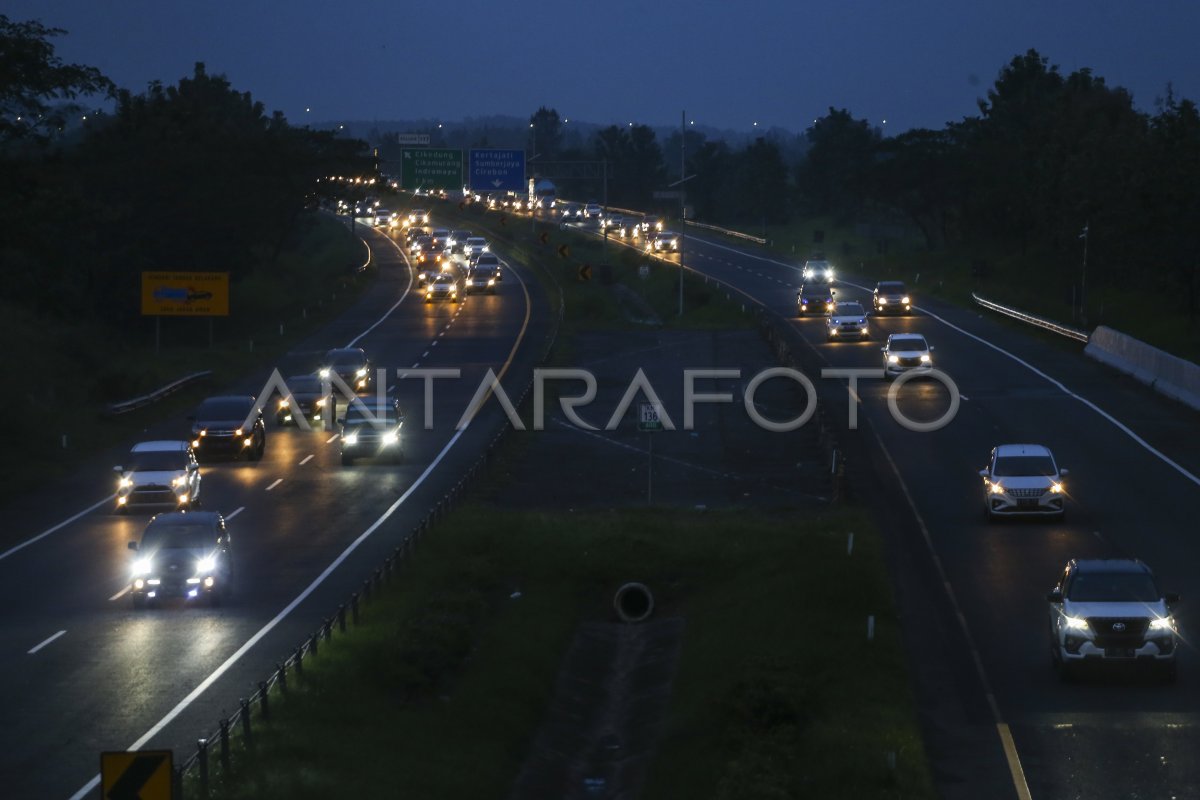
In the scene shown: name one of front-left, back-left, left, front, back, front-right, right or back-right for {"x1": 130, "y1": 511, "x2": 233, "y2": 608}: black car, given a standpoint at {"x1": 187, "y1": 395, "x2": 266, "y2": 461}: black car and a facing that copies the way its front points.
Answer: front

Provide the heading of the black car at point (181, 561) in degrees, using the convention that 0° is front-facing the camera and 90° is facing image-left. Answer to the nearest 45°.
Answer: approximately 0°

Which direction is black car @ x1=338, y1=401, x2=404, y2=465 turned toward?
toward the camera

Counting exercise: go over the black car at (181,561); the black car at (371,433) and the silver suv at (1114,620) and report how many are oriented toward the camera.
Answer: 3

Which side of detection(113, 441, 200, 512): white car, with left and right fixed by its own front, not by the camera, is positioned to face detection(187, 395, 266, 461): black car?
back

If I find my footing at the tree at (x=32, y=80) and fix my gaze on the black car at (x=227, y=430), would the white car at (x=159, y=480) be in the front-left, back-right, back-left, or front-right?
front-right

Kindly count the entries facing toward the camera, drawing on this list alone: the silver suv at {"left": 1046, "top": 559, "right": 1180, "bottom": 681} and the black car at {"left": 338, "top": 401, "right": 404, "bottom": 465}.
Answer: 2

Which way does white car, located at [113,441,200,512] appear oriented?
toward the camera

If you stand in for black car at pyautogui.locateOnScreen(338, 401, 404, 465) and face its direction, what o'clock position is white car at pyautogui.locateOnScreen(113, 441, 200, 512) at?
The white car is roughly at 1 o'clock from the black car.

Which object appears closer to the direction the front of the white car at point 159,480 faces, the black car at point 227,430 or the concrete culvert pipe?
the concrete culvert pipe

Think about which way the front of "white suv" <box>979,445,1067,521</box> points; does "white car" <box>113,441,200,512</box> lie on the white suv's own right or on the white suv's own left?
on the white suv's own right

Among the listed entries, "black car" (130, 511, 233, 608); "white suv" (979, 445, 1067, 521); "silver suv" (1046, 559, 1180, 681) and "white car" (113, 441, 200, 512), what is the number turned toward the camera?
4

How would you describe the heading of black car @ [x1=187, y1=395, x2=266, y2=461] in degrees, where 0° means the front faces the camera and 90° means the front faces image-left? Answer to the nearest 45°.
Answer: approximately 0°

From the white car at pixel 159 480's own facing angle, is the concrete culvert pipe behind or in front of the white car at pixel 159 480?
in front

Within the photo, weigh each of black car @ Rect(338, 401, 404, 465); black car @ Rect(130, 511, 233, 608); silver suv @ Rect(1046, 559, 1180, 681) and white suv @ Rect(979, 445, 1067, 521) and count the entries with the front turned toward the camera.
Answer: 4

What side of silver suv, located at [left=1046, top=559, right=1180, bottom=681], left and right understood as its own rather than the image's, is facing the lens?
front
